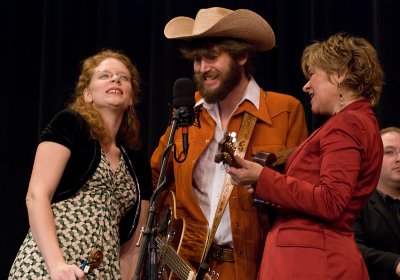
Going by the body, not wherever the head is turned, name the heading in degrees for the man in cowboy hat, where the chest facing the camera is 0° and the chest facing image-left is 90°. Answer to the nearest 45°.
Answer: approximately 45°

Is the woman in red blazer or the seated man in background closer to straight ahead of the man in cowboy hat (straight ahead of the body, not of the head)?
the woman in red blazer

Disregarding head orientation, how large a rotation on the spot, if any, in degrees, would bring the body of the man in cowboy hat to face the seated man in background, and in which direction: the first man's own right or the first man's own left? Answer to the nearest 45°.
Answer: approximately 135° to the first man's own left

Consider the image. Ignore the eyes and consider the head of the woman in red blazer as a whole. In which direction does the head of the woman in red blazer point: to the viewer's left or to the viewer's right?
to the viewer's left

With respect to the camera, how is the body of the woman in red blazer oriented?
to the viewer's left

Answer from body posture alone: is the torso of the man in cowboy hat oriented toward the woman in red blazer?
no

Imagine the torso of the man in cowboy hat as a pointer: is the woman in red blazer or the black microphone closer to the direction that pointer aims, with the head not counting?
the black microphone

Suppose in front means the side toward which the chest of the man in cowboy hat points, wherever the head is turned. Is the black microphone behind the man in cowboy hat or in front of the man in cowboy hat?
in front

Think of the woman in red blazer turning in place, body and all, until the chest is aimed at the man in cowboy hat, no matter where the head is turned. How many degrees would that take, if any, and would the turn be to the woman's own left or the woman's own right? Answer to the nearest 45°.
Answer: approximately 45° to the woman's own right

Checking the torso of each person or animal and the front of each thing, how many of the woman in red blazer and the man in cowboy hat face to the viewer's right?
0

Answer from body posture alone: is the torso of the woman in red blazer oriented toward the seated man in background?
no
